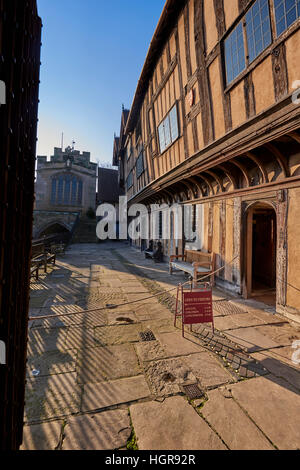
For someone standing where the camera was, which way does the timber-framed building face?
facing the viewer and to the left of the viewer

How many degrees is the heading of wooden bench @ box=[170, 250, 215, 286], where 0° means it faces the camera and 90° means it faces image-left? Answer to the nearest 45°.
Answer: approximately 45°

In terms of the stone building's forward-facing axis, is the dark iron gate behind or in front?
in front

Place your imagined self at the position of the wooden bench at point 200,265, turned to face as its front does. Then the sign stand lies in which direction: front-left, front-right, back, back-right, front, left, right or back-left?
front-left

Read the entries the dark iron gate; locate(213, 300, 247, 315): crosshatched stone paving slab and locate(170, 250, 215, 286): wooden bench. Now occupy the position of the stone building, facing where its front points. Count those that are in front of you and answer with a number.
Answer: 3

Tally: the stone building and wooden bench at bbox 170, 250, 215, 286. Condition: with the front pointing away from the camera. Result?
0

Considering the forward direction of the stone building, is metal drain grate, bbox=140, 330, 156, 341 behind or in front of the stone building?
in front

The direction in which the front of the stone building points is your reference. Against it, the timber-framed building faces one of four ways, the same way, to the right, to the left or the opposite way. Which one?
to the right

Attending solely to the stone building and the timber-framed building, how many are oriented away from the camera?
0

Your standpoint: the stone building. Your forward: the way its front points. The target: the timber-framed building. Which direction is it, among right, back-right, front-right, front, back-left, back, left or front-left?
front

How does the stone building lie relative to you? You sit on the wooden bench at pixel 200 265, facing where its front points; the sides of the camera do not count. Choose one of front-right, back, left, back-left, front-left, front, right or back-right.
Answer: right

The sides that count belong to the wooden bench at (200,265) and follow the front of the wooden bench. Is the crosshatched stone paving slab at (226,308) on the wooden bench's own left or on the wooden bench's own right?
on the wooden bench's own left

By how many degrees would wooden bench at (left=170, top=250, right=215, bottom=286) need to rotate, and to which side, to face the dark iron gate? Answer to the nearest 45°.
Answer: approximately 45° to its left

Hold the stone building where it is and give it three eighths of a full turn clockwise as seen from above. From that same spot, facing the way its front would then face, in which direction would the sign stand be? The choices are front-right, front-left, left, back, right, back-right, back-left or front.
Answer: back-left

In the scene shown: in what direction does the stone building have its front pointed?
toward the camera
